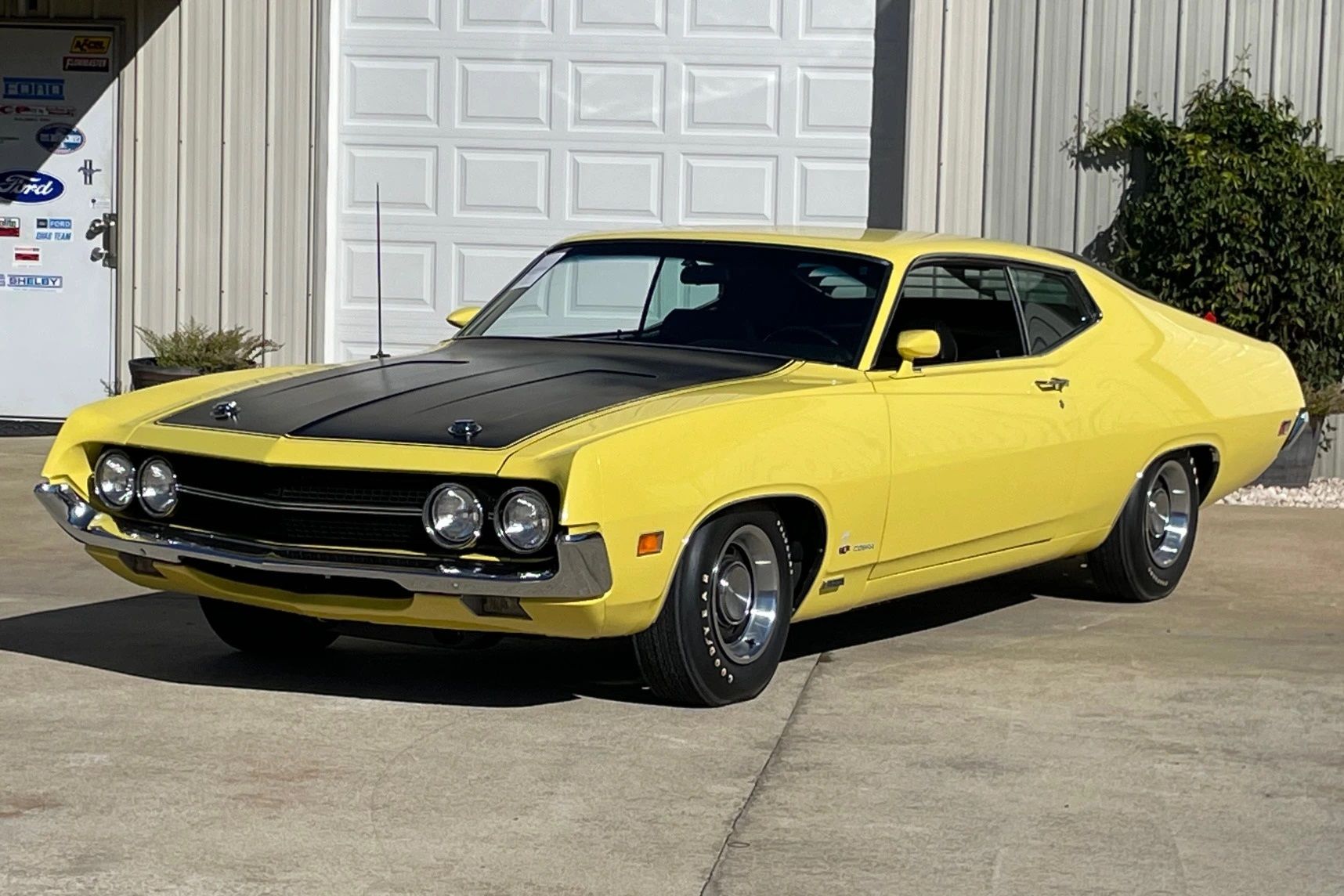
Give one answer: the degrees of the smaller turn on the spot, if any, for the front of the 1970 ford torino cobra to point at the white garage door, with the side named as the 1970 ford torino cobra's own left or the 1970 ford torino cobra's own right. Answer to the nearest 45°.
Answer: approximately 135° to the 1970 ford torino cobra's own right

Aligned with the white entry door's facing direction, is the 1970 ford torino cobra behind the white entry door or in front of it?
in front

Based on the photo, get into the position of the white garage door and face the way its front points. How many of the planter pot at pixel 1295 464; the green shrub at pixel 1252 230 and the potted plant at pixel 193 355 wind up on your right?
1

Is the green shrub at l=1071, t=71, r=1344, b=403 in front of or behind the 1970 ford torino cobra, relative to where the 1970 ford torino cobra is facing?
behind

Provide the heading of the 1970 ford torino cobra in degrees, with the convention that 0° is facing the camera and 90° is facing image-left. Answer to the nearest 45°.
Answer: approximately 45°

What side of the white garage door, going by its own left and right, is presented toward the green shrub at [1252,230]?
left

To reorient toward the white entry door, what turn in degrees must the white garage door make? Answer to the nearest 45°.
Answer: approximately 90° to its right

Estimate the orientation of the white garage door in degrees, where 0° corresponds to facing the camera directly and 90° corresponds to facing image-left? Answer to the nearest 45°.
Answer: approximately 0°

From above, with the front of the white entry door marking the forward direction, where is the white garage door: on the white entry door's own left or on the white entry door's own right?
on the white entry door's own left

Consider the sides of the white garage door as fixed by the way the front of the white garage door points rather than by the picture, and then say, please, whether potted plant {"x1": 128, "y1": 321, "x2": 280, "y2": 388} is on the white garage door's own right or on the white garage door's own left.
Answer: on the white garage door's own right

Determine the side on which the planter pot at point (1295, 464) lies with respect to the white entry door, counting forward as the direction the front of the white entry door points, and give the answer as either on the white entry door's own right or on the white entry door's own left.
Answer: on the white entry door's own left

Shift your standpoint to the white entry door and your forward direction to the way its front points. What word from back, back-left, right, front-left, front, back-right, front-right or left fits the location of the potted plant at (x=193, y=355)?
front-left

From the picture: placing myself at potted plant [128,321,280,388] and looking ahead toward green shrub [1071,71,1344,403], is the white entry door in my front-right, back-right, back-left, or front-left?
back-left

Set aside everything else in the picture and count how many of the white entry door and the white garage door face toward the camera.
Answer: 2

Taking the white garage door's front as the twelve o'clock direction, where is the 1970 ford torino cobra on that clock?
The 1970 ford torino cobra is roughly at 12 o'clock from the white garage door.
